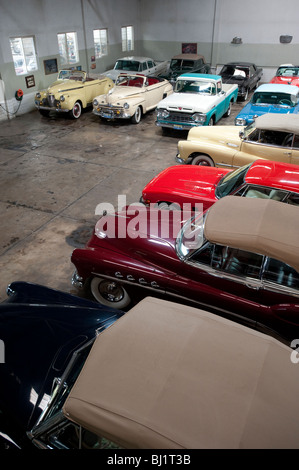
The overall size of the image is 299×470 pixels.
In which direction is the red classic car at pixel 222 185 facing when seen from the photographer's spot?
facing to the left of the viewer

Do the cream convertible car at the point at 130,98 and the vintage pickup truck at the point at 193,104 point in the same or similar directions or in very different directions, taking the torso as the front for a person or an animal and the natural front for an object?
same or similar directions

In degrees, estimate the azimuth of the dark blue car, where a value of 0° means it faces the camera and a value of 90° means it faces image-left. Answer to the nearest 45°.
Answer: approximately 90°

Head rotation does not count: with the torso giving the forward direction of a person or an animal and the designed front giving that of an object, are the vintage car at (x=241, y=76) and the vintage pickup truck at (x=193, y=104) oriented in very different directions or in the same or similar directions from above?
same or similar directions

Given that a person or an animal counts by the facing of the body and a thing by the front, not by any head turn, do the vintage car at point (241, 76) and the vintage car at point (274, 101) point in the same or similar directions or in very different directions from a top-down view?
same or similar directions

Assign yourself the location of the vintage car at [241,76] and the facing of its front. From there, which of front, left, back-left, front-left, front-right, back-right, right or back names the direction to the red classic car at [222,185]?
front-left

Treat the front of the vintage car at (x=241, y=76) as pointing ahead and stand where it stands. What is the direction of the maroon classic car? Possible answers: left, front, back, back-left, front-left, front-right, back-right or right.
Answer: front-left

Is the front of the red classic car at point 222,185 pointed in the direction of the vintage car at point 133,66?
no

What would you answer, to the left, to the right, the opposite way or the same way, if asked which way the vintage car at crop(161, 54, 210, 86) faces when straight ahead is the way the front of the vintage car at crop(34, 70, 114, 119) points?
the same way

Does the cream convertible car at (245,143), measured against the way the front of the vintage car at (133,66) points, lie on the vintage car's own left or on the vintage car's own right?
on the vintage car's own left

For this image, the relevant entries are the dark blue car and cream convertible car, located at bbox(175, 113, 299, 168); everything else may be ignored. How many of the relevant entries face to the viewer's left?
2

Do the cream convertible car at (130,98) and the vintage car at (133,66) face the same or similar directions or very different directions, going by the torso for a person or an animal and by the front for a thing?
same or similar directions

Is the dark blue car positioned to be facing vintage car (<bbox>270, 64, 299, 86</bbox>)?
no

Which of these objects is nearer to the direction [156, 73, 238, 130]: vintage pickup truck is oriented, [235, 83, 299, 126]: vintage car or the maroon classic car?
the maroon classic car

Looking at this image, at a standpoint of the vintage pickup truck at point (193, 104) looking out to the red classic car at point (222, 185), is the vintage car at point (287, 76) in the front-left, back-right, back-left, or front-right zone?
back-left

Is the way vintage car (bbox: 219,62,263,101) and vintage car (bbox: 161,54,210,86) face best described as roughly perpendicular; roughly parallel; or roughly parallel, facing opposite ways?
roughly parallel

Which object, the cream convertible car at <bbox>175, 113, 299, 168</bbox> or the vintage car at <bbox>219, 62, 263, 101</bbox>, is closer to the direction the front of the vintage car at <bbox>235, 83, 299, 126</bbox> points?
the cream convertible car

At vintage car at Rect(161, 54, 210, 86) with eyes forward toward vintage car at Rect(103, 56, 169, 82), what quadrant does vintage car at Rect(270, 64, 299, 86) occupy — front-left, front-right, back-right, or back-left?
back-left

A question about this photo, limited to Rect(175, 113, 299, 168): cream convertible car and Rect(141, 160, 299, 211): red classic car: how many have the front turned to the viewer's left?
2

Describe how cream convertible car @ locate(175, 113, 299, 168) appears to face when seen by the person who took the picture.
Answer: facing to the left of the viewer

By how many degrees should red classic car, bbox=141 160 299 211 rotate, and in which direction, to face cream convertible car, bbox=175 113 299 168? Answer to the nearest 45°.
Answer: approximately 90° to its right
